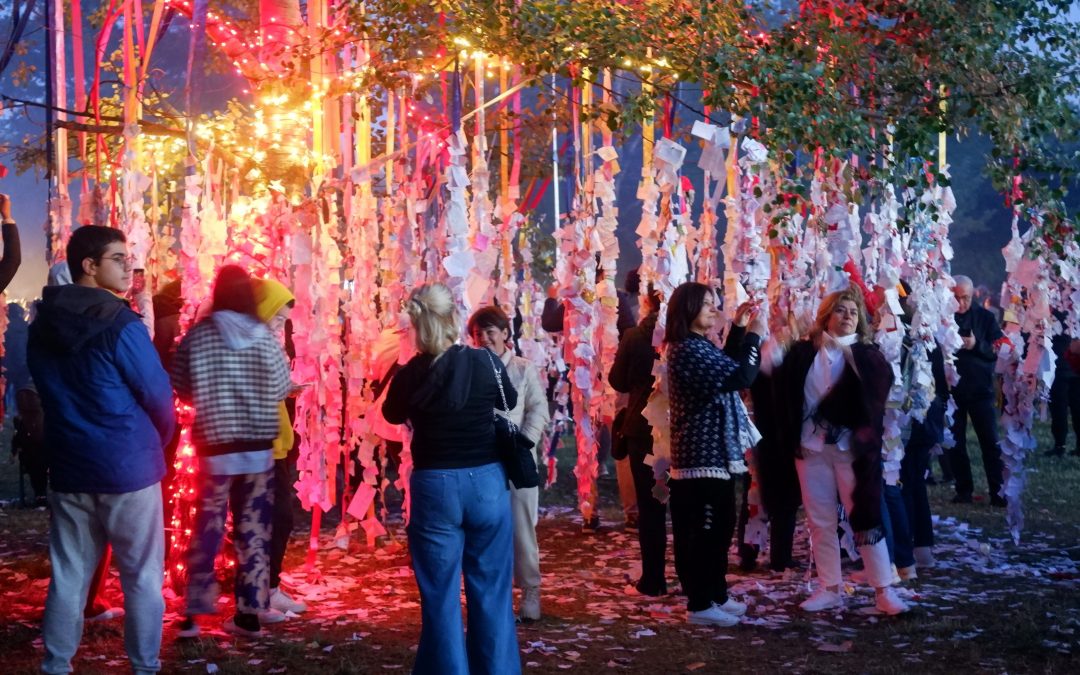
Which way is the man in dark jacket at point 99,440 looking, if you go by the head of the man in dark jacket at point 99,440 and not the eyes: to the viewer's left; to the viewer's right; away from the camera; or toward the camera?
to the viewer's right

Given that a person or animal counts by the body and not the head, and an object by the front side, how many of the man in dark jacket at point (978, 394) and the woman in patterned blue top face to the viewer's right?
1

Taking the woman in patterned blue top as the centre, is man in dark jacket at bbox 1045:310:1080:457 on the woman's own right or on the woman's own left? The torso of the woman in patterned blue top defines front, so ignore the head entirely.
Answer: on the woman's own left

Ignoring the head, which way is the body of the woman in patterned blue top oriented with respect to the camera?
to the viewer's right

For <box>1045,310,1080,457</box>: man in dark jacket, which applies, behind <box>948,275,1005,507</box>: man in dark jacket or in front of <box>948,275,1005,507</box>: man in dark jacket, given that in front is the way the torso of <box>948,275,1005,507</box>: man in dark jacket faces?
behind

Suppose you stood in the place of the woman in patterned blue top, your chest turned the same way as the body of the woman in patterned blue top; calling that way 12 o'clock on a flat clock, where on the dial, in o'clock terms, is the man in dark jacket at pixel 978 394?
The man in dark jacket is roughly at 10 o'clock from the woman in patterned blue top.

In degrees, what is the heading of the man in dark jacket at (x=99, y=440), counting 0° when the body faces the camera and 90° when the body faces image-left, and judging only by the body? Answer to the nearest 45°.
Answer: approximately 225°

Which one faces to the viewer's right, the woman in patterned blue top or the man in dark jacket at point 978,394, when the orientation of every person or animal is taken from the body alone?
the woman in patterned blue top

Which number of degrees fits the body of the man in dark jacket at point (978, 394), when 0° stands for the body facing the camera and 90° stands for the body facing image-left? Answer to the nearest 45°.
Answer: approximately 45°

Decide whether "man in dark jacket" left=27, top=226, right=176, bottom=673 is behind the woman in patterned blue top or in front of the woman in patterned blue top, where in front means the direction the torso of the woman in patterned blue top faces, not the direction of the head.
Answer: behind
